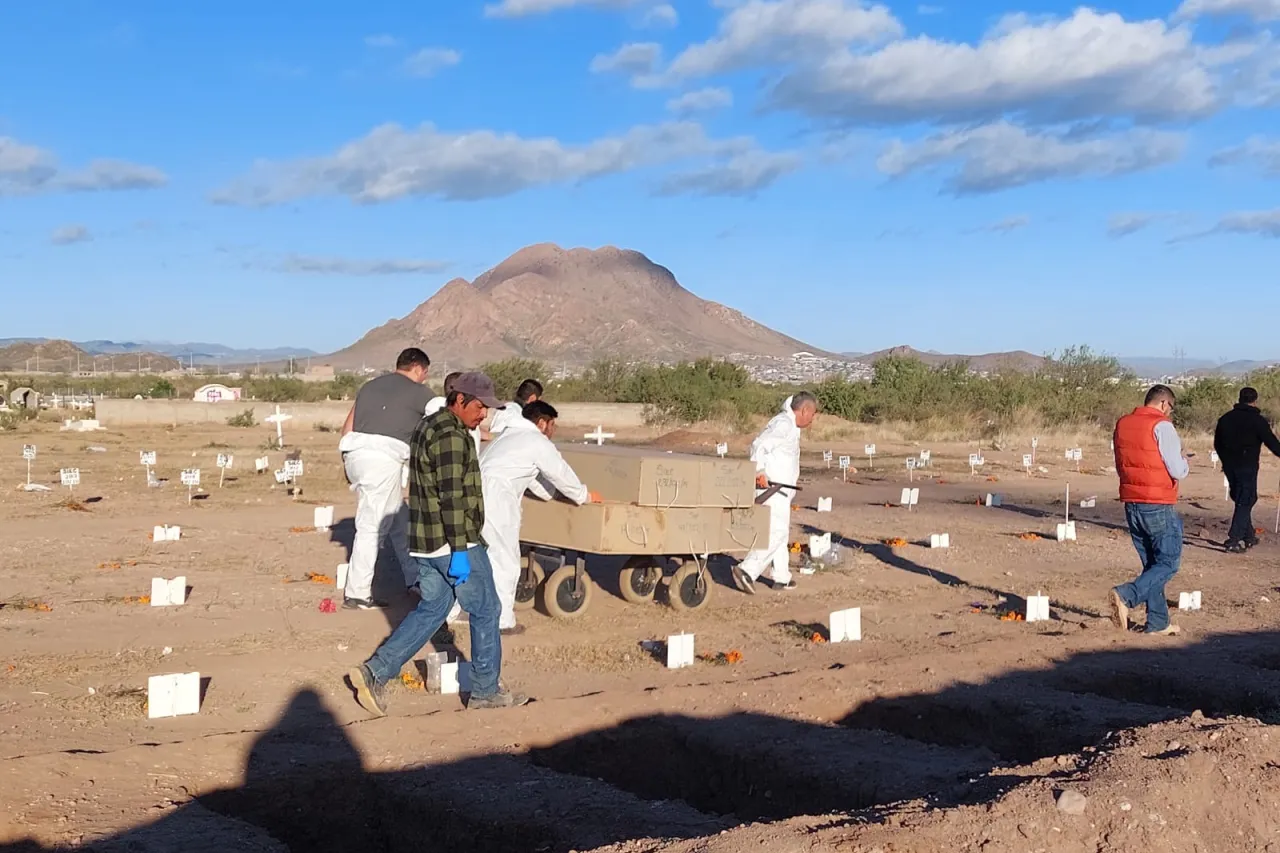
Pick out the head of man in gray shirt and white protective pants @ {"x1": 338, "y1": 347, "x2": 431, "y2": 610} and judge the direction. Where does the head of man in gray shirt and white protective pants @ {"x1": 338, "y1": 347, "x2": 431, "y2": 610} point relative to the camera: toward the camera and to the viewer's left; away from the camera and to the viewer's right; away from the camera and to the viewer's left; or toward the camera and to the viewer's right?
away from the camera and to the viewer's right

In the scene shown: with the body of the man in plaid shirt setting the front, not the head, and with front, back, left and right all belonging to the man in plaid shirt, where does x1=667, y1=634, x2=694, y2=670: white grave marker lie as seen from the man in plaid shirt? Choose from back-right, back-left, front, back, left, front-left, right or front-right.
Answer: front-left

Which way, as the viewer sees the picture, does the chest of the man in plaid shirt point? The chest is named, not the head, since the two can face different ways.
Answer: to the viewer's right

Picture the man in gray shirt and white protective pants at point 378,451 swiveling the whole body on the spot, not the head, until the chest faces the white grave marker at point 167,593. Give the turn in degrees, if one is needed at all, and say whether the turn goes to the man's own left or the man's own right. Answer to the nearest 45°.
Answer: approximately 135° to the man's own left

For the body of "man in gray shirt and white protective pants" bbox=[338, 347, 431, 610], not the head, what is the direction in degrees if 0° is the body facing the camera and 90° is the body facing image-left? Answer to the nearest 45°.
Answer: approximately 225°

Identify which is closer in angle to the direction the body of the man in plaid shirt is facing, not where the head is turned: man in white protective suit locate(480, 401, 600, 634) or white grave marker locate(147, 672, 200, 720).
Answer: the man in white protective suit

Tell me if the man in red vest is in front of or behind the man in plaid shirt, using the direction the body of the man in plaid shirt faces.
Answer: in front

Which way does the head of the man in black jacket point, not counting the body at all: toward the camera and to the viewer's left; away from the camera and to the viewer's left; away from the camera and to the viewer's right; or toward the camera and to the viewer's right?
away from the camera and to the viewer's right

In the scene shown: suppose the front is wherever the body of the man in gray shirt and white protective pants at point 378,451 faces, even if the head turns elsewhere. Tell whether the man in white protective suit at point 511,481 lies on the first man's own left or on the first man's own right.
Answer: on the first man's own right

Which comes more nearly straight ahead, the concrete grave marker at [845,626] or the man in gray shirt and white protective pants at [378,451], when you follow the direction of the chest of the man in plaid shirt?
the concrete grave marker

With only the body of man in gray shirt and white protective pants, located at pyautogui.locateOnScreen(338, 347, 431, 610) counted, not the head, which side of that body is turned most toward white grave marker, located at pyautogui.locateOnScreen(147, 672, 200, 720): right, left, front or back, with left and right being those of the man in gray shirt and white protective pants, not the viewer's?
back
